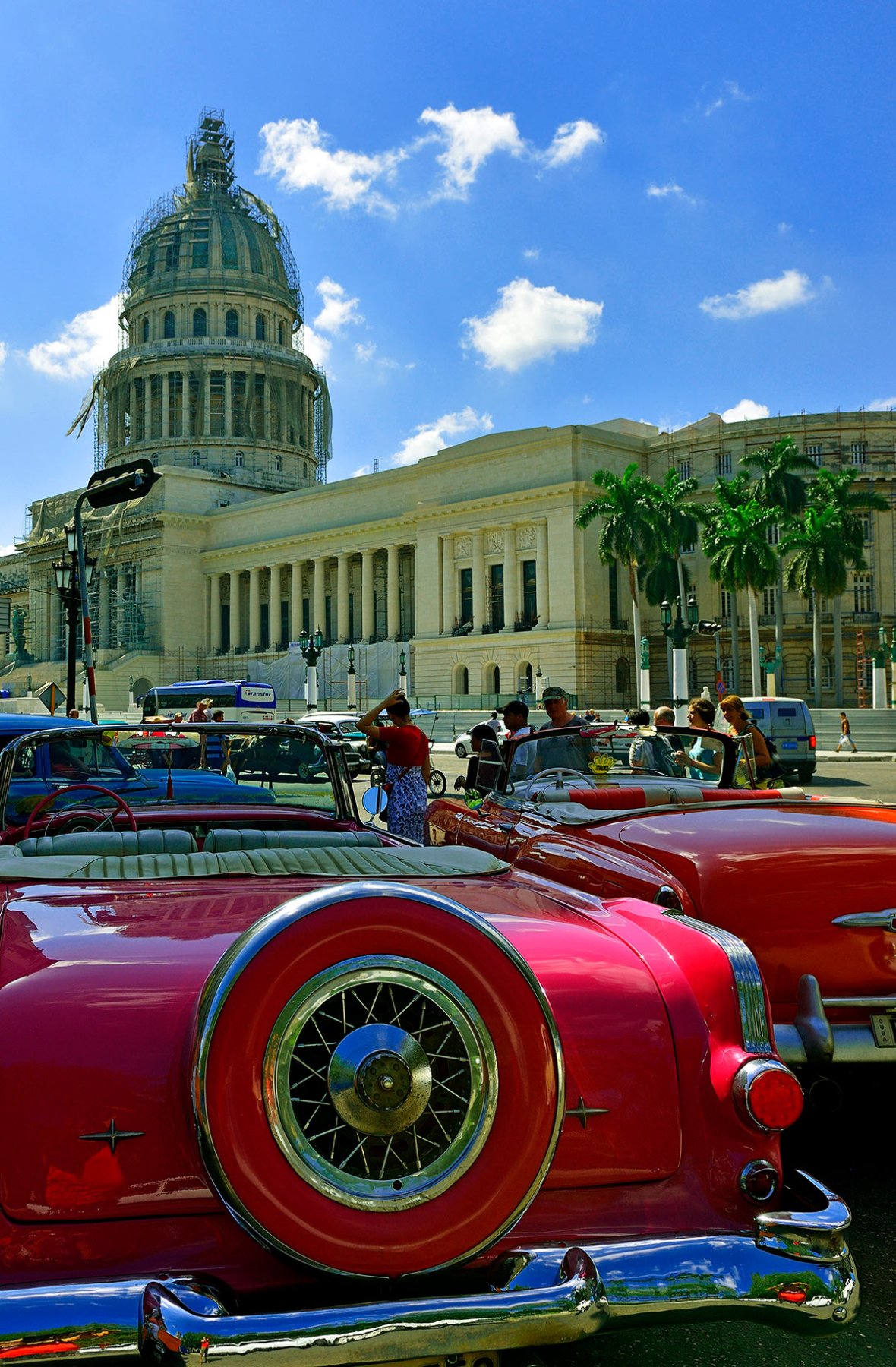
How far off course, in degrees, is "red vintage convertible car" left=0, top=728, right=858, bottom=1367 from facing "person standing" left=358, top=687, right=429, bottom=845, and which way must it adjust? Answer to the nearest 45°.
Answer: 0° — it already faces them

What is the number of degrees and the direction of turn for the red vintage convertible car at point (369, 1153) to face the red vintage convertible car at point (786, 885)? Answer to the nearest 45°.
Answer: approximately 45° to its right

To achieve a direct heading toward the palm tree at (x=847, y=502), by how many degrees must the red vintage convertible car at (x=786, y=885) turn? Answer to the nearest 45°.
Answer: approximately 45° to its right

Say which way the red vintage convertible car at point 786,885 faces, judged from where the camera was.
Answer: facing away from the viewer and to the left of the viewer

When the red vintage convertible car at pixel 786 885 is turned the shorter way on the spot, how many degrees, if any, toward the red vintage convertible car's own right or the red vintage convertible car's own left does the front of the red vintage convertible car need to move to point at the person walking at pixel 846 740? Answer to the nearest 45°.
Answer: approximately 45° to the red vintage convertible car's own right

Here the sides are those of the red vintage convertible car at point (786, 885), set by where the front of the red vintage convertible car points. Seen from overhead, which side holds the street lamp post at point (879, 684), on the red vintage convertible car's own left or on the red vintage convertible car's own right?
on the red vintage convertible car's own right

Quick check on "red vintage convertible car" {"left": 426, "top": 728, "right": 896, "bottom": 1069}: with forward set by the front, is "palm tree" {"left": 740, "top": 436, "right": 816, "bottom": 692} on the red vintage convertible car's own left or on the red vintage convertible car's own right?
on the red vintage convertible car's own right

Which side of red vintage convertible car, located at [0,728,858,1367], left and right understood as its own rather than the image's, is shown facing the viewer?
back

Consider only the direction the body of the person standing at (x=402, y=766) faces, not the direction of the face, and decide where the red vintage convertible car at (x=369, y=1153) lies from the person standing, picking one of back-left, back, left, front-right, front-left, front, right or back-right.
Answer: back-left
